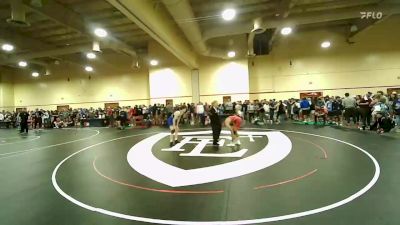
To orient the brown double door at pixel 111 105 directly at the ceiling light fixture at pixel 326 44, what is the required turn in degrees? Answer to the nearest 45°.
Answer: approximately 45° to its left

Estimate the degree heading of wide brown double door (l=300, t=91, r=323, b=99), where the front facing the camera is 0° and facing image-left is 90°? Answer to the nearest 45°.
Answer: approximately 0°

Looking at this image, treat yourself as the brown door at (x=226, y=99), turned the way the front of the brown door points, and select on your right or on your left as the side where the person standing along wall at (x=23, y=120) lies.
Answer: on your right

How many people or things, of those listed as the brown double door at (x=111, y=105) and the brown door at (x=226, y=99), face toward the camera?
2

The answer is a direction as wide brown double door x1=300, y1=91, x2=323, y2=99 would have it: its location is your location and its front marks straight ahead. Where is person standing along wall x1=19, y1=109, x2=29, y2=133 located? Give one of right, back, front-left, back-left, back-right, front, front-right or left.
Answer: front-right

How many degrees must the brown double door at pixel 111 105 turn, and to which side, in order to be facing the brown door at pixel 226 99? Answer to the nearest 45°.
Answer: approximately 45° to its left

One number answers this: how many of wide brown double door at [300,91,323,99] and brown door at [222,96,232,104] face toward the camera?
2

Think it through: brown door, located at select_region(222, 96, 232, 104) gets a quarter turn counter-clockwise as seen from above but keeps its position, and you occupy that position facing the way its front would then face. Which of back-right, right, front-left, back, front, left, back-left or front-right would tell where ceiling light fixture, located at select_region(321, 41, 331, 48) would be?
front

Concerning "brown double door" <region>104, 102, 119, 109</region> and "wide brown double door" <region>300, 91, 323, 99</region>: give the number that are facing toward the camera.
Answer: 2

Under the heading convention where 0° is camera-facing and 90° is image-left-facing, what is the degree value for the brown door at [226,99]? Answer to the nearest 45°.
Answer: approximately 0°
